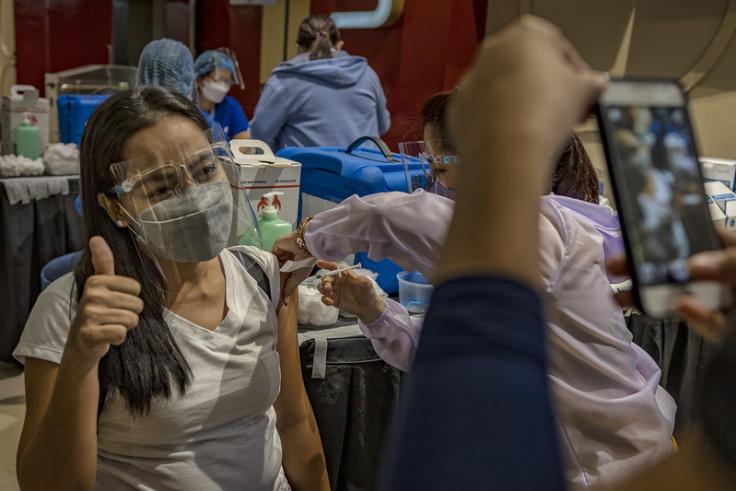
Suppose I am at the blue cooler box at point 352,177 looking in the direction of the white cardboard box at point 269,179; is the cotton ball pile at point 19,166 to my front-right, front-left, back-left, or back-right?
front-right

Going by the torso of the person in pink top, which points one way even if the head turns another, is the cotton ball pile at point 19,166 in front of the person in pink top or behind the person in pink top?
in front

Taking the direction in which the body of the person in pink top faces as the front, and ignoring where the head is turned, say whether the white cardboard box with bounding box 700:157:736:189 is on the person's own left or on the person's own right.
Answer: on the person's own right

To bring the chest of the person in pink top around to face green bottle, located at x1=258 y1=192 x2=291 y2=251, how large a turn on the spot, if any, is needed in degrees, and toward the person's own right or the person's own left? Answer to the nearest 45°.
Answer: approximately 45° to the person's own right

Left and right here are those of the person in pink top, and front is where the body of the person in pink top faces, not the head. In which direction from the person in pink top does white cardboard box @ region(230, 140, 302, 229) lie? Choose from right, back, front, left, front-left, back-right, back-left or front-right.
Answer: front-right

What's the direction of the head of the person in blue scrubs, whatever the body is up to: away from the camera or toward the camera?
toward the camera

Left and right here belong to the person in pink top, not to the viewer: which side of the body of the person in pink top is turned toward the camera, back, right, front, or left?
left

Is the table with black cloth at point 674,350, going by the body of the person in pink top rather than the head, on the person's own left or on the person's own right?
on the person's own right
